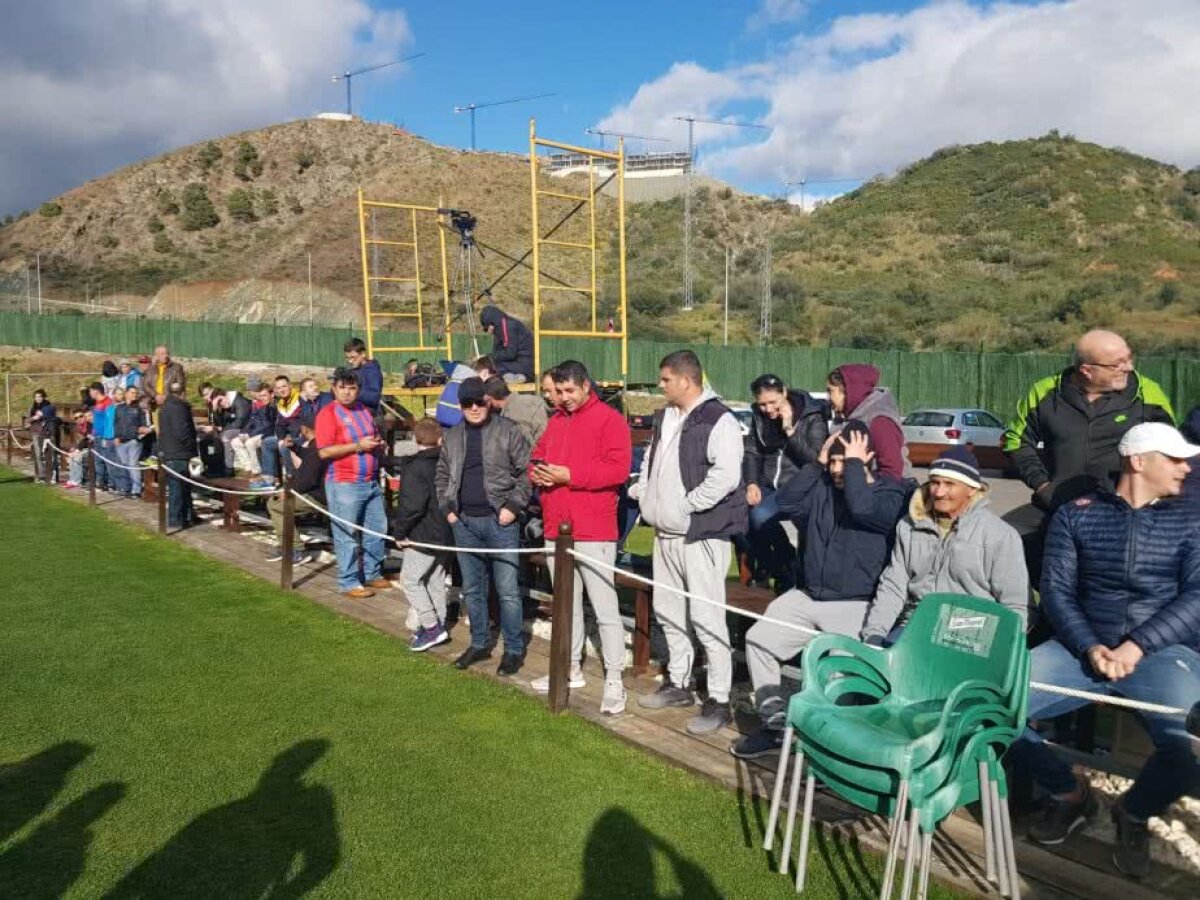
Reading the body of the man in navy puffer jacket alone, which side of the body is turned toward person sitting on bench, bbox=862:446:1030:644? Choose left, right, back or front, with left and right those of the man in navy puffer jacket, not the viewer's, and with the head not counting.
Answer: right

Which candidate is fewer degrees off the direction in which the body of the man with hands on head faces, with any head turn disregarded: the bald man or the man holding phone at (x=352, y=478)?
the man holding phone

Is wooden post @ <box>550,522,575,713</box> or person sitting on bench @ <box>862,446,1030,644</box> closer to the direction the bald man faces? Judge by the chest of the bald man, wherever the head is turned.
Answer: the person sitting on bench

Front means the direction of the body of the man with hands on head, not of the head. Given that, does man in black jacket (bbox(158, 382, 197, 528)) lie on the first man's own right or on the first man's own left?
on the first man's own right
